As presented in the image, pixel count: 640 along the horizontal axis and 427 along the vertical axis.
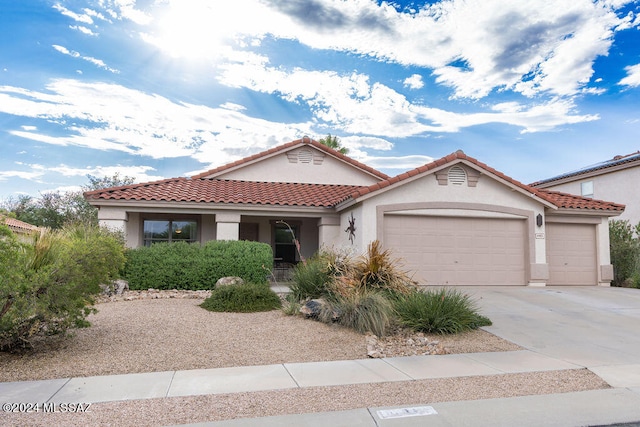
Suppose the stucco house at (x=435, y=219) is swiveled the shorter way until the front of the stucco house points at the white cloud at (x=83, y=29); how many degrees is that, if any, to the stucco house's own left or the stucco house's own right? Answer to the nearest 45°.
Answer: approximately 90° to the stucco house's own right

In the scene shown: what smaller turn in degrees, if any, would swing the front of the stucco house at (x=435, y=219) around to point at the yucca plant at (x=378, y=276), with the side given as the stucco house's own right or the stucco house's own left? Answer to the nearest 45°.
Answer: approximately 45° to the stucco house's own right

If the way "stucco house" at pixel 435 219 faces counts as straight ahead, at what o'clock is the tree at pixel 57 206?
The tree is roughly at 4 o'clock from the stucco house.

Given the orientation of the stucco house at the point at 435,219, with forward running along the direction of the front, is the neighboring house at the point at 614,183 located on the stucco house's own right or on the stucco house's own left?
on the stucco house's own left

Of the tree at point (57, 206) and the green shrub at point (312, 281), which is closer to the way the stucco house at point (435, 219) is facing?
the green shrub

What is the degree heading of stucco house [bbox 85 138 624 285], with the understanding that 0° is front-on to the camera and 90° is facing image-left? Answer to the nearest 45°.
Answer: approximately 0°

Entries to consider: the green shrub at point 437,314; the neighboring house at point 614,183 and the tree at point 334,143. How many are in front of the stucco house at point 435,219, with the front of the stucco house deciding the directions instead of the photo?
1

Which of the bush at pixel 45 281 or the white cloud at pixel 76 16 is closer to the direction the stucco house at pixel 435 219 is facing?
the bush

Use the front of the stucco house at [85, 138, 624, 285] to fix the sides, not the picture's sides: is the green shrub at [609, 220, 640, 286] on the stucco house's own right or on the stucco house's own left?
on the stucco house's own left

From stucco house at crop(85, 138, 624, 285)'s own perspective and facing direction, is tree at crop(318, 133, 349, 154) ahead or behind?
behind
